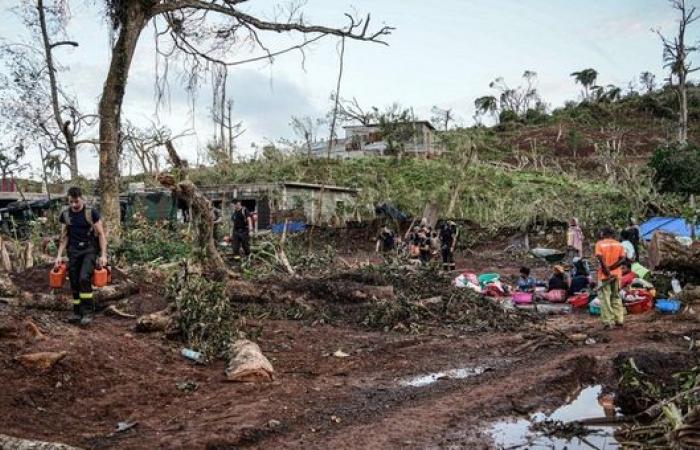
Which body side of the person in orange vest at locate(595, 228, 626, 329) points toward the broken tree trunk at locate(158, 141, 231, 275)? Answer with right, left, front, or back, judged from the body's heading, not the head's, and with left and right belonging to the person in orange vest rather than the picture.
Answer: left

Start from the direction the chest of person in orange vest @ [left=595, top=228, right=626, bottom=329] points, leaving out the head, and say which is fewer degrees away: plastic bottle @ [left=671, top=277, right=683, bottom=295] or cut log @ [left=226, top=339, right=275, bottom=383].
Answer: the plastic bottle

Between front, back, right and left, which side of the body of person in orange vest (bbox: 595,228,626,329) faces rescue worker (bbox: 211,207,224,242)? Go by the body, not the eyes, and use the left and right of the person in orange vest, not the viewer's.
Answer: left

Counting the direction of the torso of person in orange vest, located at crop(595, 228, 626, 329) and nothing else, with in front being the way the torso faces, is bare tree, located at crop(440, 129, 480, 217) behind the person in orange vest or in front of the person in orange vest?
in front

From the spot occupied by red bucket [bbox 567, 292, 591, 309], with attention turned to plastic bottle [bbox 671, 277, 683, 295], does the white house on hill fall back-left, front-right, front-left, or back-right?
front-left

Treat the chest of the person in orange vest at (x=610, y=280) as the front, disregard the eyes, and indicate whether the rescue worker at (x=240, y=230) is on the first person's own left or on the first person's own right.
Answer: on the first person's own left

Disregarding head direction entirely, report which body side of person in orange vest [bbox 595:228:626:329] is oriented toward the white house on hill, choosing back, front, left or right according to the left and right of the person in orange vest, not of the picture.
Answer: front

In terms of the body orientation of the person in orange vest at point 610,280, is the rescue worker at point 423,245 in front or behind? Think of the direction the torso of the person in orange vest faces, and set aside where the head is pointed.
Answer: in front

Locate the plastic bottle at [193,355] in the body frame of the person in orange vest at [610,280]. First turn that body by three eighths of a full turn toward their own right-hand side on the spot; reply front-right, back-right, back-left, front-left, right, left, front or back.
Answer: right

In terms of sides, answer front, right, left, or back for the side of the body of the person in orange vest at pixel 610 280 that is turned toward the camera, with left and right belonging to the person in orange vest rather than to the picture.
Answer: back

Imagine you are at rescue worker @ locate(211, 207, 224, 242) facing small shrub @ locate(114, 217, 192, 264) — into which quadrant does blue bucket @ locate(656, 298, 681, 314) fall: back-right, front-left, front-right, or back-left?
front-left

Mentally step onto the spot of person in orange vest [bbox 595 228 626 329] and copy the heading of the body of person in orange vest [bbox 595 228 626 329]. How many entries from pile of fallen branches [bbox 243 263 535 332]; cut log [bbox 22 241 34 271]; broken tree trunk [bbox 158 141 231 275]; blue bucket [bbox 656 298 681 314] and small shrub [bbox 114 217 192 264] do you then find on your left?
4
